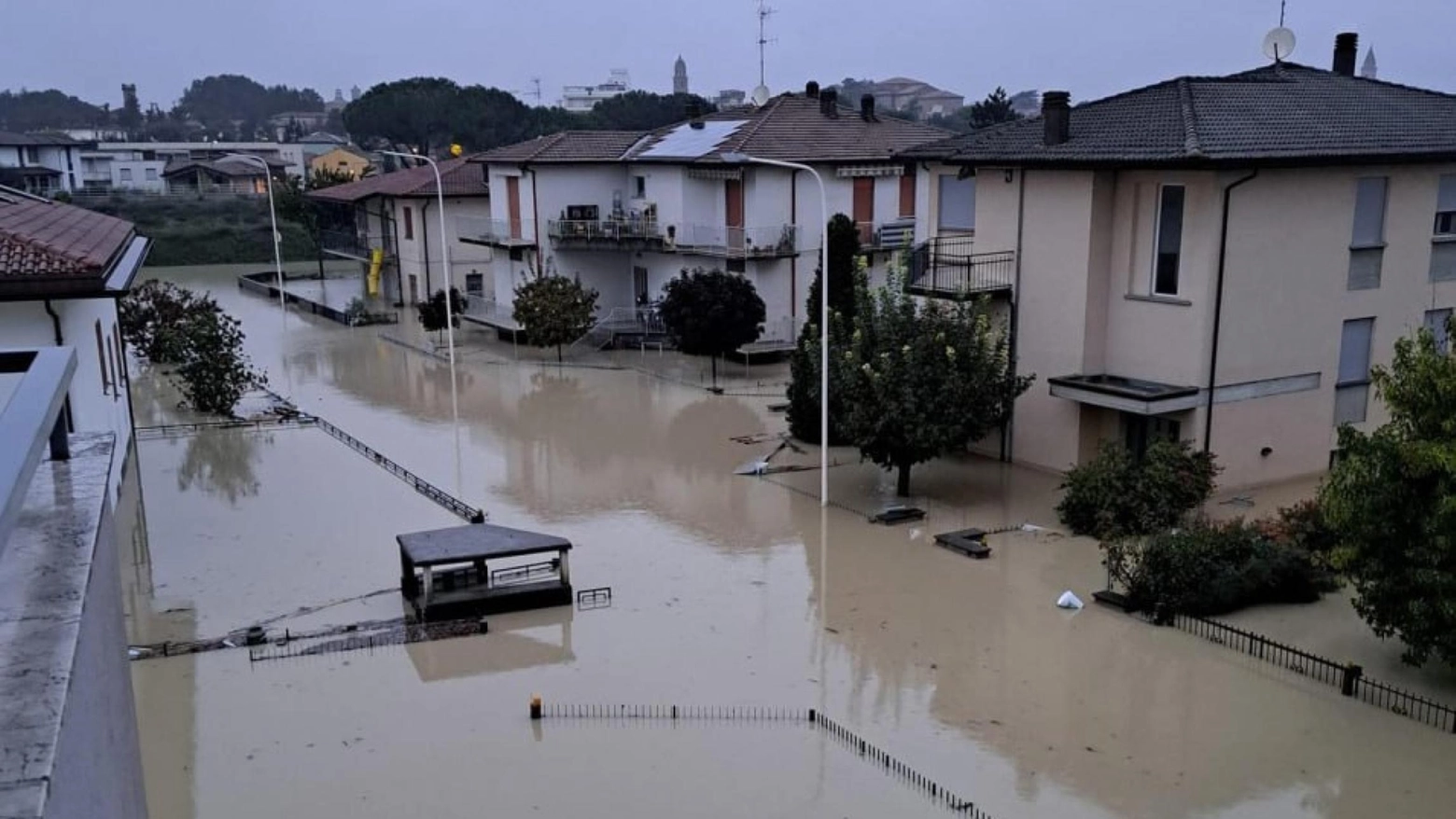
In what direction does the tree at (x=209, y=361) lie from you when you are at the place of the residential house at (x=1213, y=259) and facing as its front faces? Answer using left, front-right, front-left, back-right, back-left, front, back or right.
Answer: front-right

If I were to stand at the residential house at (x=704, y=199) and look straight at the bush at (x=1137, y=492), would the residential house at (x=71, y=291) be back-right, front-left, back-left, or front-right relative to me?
front-right

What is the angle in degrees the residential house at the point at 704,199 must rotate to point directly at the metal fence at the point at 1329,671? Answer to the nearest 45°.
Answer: approximately 45° to its left

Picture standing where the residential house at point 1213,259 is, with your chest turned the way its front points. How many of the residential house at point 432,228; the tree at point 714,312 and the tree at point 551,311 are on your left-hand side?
0

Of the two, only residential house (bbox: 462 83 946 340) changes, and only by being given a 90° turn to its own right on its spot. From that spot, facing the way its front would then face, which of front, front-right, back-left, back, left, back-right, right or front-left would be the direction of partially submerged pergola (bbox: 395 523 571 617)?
back-left

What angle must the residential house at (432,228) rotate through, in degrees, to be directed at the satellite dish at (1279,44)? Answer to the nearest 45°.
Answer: approximately 90° to its left

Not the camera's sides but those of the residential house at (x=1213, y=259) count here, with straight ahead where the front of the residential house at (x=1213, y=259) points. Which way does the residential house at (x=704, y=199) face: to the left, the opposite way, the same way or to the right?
the same way

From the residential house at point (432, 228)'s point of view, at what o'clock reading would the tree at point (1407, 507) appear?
The tree is roughly at 10 o'clock from the residential house.

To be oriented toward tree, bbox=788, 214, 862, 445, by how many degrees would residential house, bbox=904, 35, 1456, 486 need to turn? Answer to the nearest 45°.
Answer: approximately 45° to its right

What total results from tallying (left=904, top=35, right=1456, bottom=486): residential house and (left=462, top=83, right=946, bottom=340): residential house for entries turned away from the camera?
0

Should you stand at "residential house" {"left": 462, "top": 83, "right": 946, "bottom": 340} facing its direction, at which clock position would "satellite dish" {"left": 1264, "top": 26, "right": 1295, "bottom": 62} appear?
The satellite dish is roughly at 9 o'clock from the residential house.

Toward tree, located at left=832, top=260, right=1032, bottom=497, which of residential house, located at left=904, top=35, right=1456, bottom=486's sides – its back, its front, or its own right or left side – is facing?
front

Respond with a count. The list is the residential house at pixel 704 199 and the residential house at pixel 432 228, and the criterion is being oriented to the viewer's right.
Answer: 0

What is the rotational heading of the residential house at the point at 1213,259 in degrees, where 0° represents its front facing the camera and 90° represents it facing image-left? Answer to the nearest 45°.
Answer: approximately 45°

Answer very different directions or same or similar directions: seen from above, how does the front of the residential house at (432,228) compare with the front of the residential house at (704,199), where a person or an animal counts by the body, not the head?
same or similar directions

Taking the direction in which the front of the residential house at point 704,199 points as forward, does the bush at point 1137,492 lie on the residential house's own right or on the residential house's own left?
on the residential house's own left

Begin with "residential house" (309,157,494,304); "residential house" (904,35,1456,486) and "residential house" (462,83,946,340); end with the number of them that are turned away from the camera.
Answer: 0

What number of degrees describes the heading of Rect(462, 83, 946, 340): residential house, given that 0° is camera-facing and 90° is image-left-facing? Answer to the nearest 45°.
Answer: approximately 45°

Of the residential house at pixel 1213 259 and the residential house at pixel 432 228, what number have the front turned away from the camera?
0
